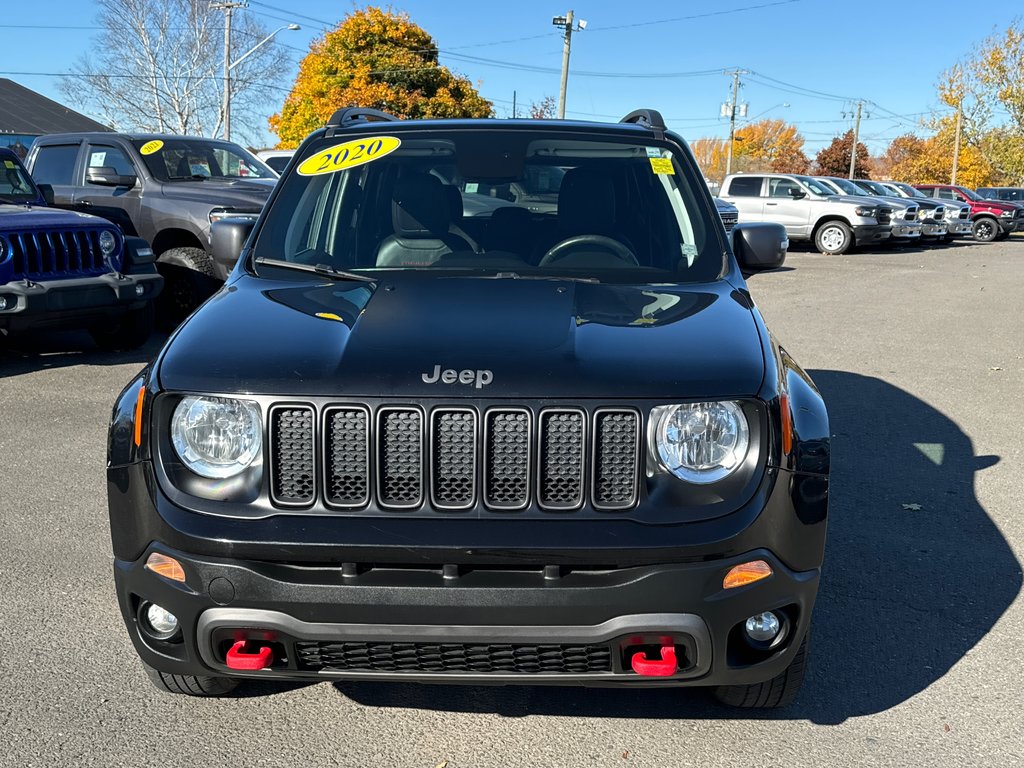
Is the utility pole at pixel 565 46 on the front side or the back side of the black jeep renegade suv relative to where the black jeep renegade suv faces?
on the back side

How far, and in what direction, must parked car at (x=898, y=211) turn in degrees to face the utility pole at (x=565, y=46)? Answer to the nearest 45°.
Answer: approximately 180°

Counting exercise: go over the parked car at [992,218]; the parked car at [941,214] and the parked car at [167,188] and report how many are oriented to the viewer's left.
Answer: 0

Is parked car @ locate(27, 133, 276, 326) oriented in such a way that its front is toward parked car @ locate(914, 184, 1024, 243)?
no

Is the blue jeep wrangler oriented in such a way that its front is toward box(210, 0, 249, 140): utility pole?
no

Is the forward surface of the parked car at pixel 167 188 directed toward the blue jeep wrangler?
no

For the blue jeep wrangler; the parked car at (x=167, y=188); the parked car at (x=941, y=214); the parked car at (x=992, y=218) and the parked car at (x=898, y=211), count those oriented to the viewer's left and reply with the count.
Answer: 0

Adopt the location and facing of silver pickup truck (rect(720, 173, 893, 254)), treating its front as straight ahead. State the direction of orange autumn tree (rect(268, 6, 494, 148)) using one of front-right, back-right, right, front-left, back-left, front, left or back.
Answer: back

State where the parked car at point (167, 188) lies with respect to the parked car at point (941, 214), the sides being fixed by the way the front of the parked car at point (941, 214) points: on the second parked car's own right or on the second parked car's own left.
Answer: on the second parked car's own right

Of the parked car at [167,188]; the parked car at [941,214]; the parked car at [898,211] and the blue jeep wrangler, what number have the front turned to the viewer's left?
0

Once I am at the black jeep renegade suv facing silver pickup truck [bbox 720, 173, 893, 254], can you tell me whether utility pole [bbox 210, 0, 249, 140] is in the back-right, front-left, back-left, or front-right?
front-left

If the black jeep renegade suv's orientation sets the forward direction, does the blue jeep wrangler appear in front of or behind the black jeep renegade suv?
behind

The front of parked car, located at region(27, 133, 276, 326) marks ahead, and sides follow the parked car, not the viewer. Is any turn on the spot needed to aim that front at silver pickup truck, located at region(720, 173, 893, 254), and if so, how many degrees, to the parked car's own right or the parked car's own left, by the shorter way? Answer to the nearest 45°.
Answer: approximately 90° to the parked car's own left

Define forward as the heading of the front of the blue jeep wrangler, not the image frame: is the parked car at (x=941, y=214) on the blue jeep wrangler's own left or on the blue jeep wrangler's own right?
on the blue jeep wrangler's own left

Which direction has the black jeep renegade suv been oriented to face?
toward the camera

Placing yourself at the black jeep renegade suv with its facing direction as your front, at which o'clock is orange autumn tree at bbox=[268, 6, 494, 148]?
The orange autumn tree is roughly at 6 o'clock from the black jeep renegade suv.
